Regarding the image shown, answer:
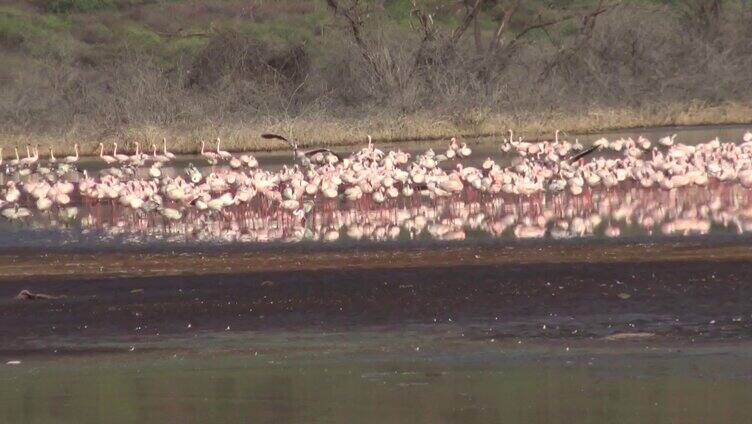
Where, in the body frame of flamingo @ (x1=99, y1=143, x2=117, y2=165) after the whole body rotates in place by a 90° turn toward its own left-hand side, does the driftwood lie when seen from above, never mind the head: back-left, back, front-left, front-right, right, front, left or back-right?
front

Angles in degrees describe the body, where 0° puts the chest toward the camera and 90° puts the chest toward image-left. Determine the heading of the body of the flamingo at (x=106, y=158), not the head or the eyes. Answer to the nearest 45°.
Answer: approximately 90°

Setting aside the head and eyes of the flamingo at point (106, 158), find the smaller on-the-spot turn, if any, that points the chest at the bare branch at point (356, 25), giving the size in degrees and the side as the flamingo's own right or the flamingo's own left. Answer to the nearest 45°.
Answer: approximately 135° to the flamingo's own right
